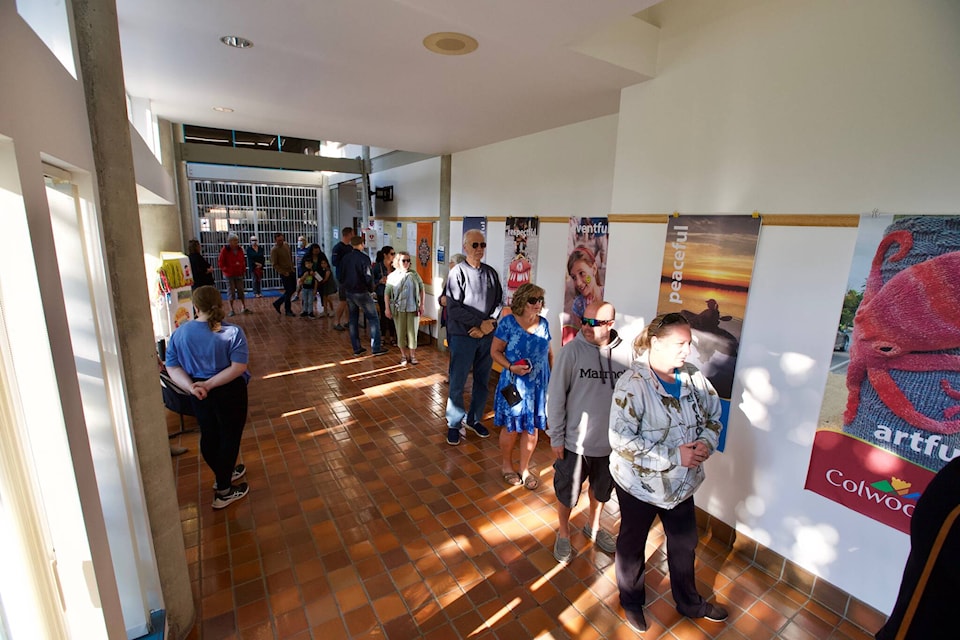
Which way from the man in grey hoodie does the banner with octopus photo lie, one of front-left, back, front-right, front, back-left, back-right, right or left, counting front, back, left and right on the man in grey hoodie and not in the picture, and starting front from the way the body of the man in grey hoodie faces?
front-left

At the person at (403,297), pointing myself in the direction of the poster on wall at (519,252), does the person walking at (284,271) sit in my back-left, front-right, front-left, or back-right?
back-left

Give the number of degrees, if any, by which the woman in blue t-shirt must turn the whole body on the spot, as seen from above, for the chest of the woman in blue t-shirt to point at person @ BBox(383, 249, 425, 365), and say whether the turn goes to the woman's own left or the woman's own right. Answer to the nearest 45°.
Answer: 0° — they already face them

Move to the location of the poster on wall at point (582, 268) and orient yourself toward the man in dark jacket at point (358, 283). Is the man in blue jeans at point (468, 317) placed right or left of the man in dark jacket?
left

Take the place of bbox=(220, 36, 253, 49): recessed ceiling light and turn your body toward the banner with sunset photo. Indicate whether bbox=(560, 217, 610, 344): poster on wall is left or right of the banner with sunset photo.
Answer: left

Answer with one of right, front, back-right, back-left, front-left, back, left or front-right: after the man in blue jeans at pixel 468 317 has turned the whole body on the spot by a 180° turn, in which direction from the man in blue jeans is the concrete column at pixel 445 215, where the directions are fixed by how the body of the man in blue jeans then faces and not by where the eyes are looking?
front-right

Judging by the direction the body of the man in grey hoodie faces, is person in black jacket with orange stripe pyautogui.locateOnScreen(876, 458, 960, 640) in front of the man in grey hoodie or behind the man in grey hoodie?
in front

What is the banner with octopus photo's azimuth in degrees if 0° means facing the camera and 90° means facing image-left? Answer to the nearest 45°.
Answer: approximately 45°

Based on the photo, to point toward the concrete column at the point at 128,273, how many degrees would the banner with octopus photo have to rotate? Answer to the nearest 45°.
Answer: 0° — it already faces it

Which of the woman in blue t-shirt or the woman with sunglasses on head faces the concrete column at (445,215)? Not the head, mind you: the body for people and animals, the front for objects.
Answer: the woman in blue t-shirt

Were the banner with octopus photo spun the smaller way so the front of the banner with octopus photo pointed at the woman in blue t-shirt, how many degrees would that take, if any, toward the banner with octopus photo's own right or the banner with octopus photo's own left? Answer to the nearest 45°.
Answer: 0° — it already faces them

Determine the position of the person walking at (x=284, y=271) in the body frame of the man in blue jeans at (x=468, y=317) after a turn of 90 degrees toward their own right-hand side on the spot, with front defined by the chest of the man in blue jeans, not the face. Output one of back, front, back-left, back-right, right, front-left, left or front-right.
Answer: right

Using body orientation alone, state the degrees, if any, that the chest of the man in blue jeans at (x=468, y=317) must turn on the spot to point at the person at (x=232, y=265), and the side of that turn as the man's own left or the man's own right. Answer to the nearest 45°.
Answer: approximately 180°
